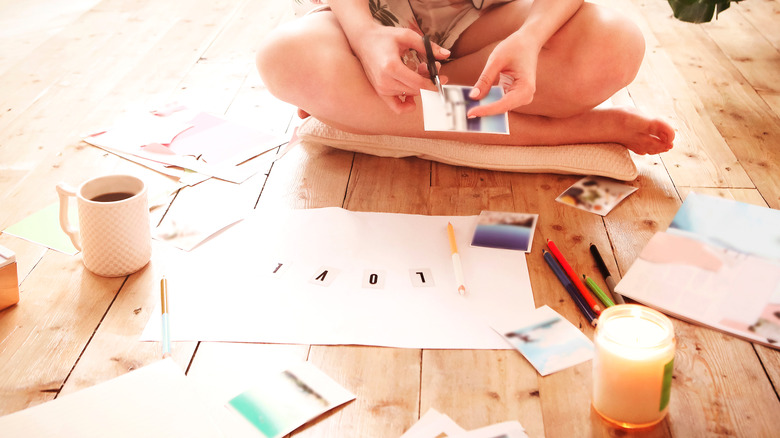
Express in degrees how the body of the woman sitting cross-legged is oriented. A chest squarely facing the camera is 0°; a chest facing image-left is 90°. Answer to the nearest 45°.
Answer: approximately 0°

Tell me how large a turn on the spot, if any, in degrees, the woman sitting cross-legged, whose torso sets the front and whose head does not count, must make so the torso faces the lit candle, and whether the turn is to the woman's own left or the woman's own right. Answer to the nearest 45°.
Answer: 0° — they already face it

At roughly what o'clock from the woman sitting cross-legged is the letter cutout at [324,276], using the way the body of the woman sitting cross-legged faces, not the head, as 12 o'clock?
The letter cutout is roughly at 1 o'clock from the woman sitting cross-legged.

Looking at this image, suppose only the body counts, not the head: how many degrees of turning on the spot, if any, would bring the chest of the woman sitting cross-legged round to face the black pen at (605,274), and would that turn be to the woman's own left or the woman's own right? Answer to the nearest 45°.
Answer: approximately 45° to the woman's own left

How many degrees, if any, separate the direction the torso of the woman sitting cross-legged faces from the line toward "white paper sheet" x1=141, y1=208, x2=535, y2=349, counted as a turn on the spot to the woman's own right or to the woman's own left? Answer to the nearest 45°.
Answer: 0° — they already face it

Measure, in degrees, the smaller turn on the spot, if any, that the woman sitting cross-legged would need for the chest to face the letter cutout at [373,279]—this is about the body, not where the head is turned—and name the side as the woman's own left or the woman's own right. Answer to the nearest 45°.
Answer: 0° — they already face it
